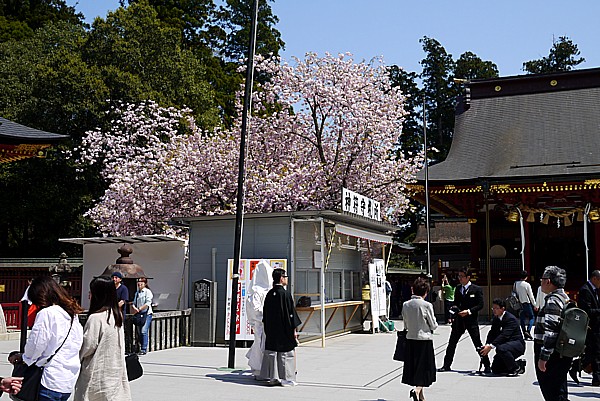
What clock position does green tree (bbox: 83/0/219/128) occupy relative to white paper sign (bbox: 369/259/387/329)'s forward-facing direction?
The green tree is roughly at 6 o'clock from the white paper sign.

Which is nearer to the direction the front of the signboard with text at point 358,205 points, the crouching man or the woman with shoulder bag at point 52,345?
the crouching man

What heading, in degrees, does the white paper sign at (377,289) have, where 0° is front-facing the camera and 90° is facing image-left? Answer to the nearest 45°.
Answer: approximately 315°

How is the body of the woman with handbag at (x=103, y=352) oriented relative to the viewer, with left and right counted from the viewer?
facing away from the viewer and to the left of the viewer

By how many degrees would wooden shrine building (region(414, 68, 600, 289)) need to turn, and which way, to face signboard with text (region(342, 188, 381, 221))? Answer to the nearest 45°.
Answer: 0° — it already faces it

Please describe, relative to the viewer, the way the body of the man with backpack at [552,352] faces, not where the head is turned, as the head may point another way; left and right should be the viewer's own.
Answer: facing to the left of the viewer

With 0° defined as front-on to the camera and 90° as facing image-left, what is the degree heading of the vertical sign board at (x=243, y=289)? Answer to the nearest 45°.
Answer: approximately 0°

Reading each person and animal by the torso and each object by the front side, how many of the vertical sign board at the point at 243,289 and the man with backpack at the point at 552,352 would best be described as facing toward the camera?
1

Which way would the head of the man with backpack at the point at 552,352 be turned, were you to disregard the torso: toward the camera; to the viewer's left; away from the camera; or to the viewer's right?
to the viewer's left

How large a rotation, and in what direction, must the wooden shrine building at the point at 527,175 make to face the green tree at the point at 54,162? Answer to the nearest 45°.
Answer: approximately 90° to its right
